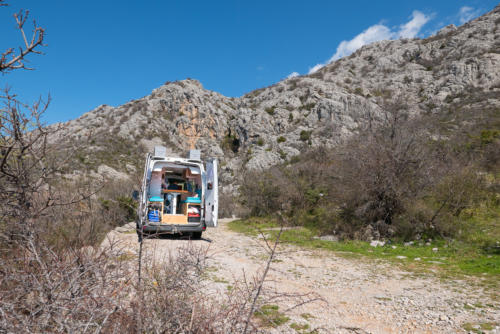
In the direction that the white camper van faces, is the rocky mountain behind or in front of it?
in front

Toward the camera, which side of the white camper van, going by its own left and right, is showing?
back
